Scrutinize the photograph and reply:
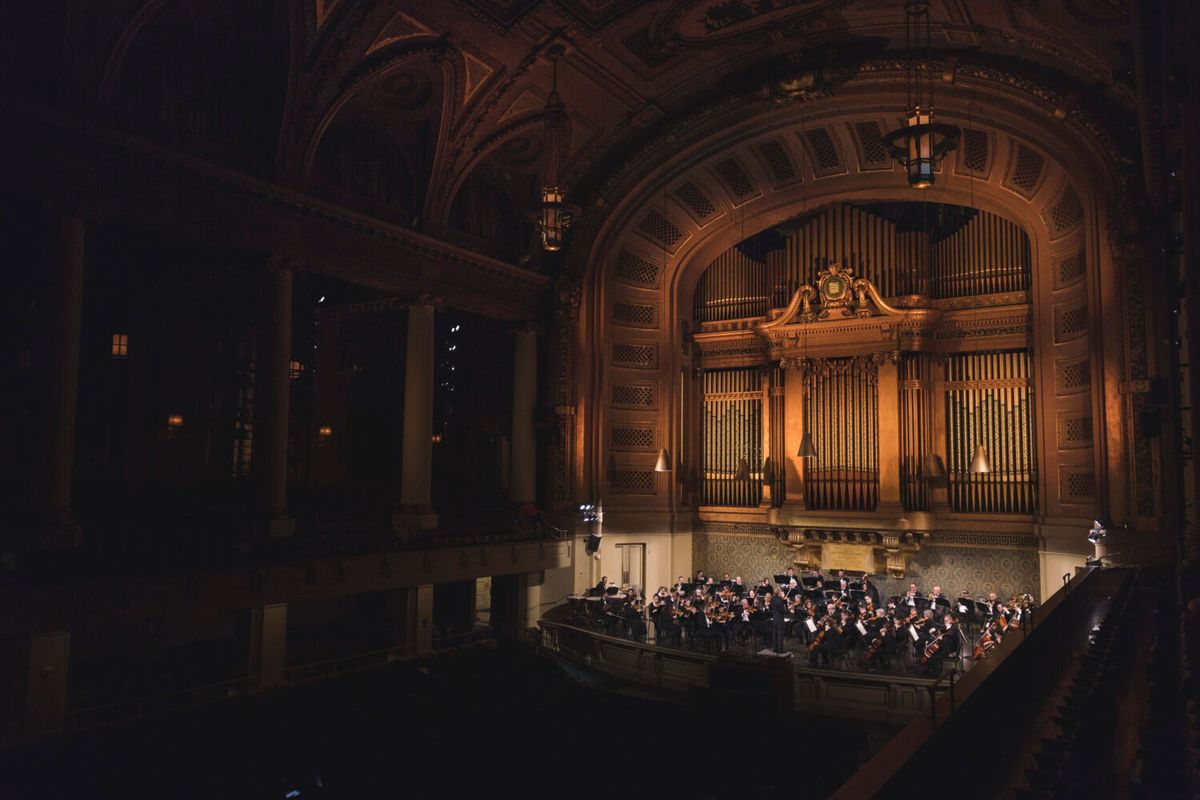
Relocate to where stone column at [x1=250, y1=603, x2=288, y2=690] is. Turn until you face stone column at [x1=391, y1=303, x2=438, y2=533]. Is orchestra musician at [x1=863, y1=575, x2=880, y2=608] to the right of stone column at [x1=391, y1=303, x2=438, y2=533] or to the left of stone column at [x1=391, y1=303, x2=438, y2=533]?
right

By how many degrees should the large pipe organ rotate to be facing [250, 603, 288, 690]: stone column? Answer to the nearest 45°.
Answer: approximately 45° to its right

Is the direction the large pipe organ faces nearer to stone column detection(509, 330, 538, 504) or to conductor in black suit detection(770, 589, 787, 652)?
the conductor in black suit

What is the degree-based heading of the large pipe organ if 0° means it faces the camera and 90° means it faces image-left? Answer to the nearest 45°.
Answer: approximately 0°

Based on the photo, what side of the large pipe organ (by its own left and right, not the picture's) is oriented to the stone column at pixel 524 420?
right

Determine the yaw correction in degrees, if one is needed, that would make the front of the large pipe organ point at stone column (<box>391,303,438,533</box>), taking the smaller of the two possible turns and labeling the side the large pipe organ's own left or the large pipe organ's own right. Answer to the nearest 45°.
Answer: approximately 45° to the large pipe organ's own right

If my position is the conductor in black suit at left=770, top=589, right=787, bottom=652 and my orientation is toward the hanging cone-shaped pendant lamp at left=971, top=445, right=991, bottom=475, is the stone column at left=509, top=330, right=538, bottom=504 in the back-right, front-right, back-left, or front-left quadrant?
back-left
